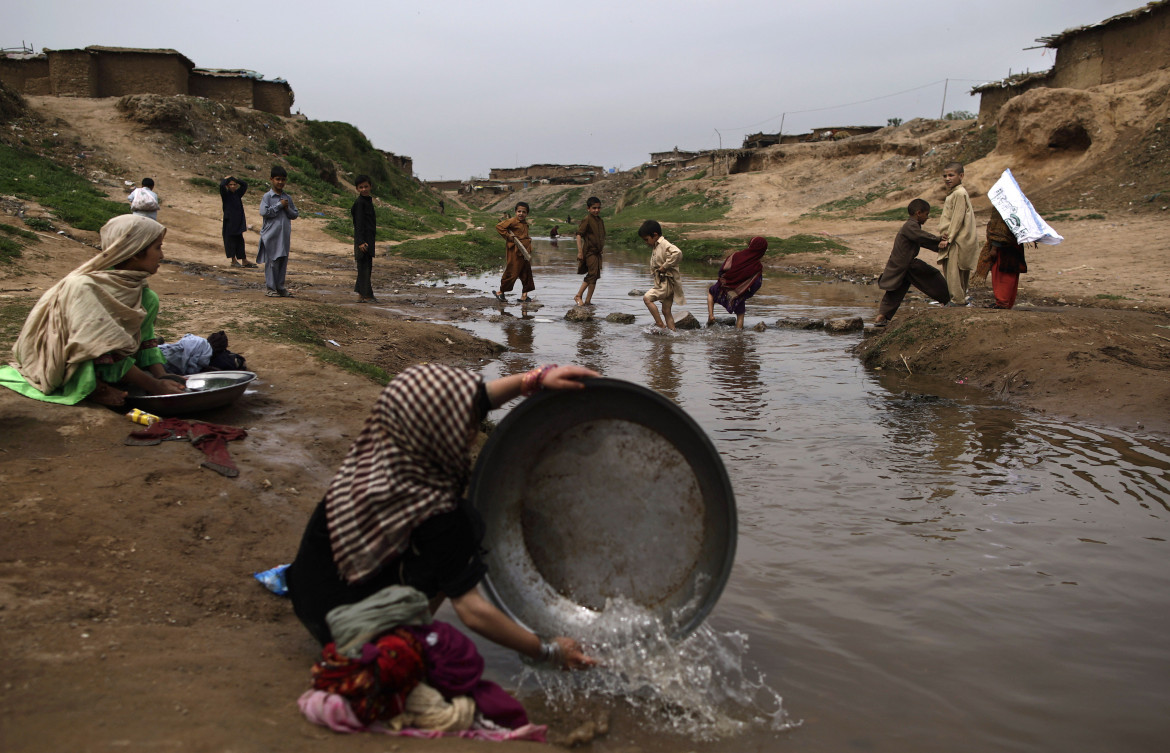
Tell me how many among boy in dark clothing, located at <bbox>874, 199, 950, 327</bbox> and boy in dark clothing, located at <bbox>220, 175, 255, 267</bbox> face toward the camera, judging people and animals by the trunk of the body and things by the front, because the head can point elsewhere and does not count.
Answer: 1

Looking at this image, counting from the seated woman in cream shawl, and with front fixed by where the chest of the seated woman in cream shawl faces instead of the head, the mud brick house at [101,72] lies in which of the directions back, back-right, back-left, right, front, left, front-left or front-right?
left

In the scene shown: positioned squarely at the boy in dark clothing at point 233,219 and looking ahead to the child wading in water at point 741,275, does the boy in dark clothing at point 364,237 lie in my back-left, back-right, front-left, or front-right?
front-right

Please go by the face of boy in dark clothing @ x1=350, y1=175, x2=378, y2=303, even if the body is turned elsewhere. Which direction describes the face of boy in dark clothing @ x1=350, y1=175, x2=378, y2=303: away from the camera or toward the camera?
toward the camera

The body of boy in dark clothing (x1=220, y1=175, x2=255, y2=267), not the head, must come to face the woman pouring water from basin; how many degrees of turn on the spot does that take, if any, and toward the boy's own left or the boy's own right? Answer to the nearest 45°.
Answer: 0° — they already face them

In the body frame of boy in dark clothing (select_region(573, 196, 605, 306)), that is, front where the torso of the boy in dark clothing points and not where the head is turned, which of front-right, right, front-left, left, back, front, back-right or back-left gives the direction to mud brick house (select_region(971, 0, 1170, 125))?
left

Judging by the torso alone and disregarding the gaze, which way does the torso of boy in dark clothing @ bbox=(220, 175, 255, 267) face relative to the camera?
toward the camera

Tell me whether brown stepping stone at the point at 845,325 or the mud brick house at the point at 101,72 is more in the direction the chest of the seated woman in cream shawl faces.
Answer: the brown stepping stone

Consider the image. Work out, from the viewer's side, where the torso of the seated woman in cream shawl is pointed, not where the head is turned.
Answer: to the viewer's right

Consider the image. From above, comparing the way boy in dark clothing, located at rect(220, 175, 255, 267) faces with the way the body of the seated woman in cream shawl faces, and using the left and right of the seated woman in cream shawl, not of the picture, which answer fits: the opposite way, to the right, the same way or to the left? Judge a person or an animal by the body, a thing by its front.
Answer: to the right

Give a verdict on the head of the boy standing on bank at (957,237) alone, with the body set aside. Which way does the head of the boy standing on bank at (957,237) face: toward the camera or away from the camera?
toward the camera

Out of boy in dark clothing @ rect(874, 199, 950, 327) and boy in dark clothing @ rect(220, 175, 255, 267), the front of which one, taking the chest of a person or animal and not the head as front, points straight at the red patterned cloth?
boy in dark clothing @ rect(220, 175, 255, 267)

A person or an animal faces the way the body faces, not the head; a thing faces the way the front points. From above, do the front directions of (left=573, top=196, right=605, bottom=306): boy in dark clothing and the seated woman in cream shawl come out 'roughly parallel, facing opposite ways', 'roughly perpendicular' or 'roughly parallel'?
roughly perpendicular
